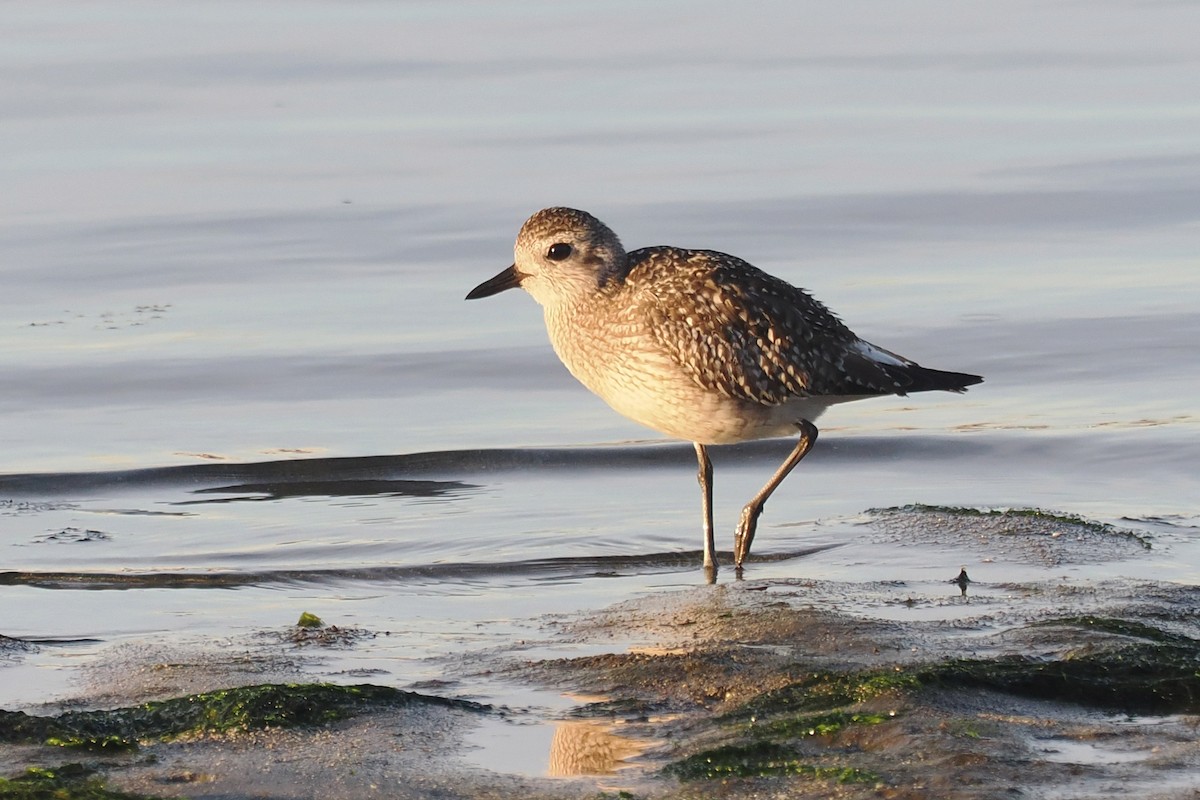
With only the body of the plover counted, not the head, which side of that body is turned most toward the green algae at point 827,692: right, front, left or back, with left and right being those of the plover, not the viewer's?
left

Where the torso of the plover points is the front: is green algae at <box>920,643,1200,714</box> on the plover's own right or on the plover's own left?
on the plover's own left

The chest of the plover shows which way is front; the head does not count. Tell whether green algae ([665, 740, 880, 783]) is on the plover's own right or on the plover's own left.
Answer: on the plover's own left

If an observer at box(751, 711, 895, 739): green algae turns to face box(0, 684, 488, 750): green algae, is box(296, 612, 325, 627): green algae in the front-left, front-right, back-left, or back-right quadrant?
front-right

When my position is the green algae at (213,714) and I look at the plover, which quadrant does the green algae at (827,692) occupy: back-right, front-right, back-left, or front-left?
front-right

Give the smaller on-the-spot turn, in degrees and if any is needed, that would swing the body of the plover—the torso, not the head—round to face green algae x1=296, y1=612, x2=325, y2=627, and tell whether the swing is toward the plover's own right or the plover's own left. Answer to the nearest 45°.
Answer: approximately 45° to the plover's own left

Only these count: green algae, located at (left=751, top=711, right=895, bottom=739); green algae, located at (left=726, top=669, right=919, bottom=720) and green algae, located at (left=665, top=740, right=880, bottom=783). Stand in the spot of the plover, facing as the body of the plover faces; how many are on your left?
3

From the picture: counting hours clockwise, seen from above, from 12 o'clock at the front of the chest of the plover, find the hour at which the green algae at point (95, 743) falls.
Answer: The green algae is roughly at 10 o'clock from the plover.

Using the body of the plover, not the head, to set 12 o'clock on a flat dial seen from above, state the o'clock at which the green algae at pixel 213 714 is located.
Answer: The green algae is roughly at 10 o'clock from the plover.

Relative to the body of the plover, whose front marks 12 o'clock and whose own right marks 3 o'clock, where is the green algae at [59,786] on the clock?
The green algae is roughly at 10 o'clock from the plover.

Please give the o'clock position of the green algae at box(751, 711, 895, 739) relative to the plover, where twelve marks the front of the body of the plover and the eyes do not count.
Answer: The green algae is roughly at 9 o'clock from the plover.

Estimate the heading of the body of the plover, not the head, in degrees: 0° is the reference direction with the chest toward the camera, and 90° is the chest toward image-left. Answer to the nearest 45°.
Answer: approximately 90°
